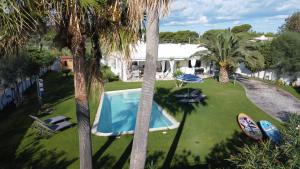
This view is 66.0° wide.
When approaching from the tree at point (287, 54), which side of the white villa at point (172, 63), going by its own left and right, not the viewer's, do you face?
left

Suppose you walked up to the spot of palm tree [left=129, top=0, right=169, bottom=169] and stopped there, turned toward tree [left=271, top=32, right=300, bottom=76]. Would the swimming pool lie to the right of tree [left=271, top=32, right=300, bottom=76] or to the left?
left

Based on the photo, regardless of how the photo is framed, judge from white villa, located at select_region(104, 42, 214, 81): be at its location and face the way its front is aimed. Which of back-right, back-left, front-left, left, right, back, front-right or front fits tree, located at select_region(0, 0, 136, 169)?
front

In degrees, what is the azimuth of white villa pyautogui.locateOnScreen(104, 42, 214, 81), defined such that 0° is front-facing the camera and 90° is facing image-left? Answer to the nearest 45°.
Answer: approximately 0°

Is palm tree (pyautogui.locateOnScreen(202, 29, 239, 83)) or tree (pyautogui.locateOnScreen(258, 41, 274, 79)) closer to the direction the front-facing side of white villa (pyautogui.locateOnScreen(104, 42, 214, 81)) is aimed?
the palm tree

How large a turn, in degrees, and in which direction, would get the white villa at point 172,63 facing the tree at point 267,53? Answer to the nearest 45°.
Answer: approximately 90° to its left

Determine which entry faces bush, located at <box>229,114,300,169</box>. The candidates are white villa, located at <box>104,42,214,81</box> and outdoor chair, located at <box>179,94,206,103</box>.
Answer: the white villa

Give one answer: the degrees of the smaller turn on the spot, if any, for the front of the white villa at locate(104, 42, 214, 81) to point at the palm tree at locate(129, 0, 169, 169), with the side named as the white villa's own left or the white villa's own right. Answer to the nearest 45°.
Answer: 0° — it already faces it

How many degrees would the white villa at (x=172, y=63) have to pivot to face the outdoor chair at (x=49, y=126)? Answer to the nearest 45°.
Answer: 0° — it already faces it
